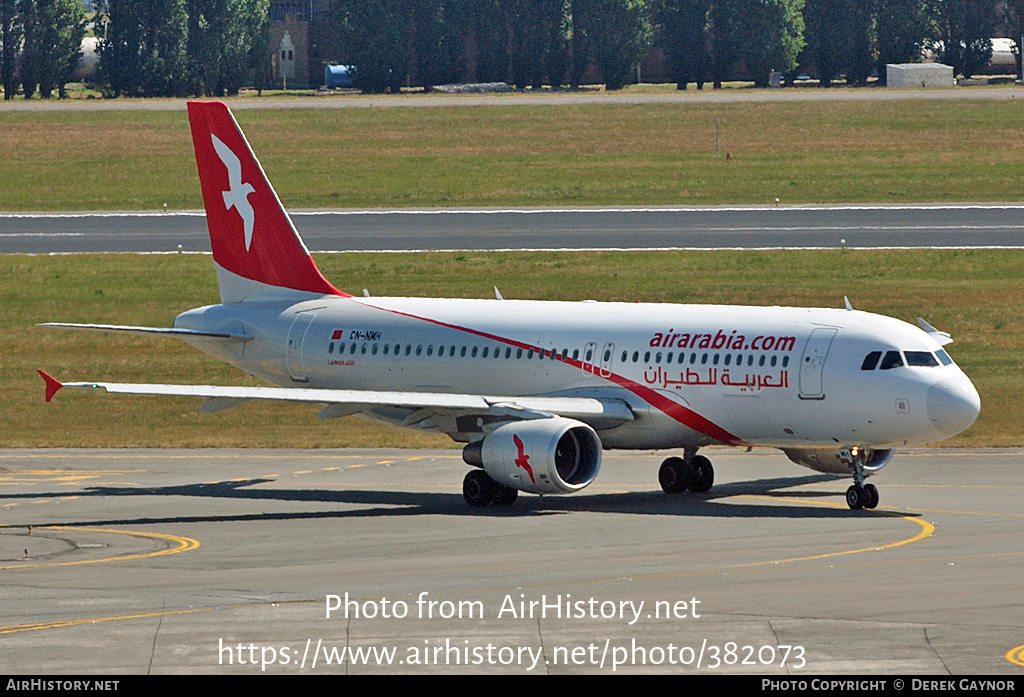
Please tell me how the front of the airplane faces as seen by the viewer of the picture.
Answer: facing the viewer and to the right of the viewer
